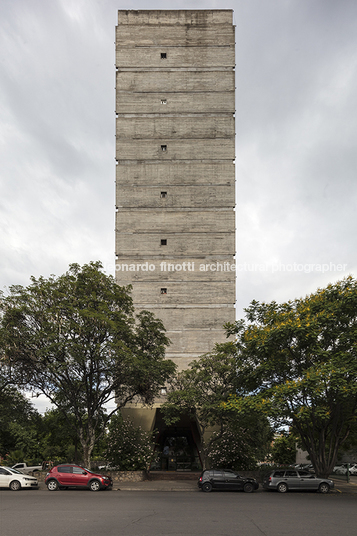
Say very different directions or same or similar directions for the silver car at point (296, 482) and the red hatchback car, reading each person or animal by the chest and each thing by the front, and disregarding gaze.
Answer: same or similar directions

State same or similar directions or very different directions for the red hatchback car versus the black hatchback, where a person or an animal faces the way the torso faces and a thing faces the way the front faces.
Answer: same or similar directions

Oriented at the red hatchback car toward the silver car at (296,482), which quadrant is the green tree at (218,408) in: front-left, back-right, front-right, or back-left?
front-left
